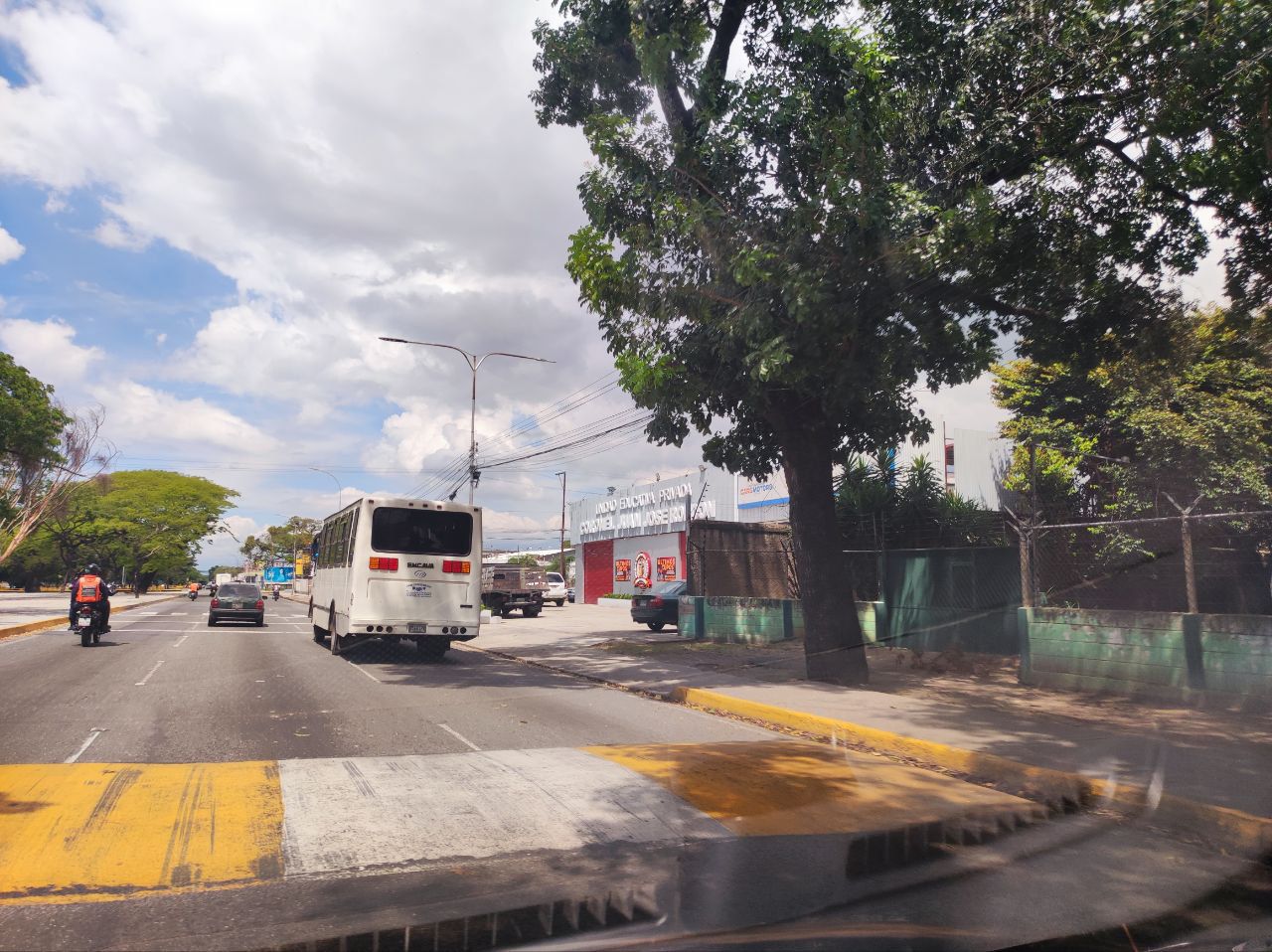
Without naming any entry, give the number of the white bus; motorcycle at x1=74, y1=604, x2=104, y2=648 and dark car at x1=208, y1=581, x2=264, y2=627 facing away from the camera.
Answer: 3

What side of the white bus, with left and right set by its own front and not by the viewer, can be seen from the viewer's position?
back

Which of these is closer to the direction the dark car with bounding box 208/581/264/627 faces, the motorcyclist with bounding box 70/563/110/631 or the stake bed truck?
the stake bed truck

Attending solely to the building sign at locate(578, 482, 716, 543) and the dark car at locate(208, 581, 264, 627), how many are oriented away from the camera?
1

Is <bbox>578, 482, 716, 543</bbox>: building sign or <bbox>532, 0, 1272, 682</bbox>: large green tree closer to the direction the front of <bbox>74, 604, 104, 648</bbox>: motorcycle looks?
the building sign

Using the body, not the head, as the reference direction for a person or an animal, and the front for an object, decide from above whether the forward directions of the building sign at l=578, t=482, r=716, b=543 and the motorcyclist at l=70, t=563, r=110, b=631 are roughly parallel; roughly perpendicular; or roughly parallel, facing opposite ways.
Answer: roughly perpendicular

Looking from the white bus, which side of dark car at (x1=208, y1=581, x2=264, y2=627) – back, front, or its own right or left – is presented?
back

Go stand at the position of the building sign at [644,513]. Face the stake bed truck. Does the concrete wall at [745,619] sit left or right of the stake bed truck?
left

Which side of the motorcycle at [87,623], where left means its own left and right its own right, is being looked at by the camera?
back

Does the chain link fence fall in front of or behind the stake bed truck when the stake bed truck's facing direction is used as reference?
behind

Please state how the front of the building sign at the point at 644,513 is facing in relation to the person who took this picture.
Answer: facing the viewer and to the left of the viewer

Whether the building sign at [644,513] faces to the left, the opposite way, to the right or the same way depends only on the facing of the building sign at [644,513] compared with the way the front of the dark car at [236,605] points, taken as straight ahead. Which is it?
to the left

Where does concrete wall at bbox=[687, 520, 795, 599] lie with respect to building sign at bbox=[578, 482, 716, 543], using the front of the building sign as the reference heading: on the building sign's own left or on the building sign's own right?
on the building sign's own left

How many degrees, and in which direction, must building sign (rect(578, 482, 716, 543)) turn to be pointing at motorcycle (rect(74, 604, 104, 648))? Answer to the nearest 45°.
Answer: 0° — it already faces it
